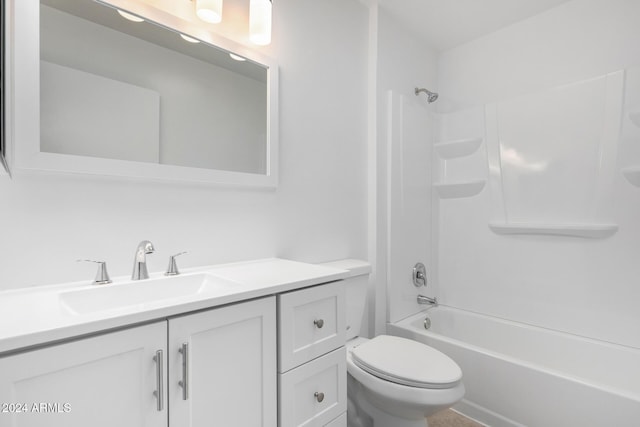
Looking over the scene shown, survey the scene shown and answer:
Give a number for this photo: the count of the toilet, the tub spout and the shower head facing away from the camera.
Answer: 0

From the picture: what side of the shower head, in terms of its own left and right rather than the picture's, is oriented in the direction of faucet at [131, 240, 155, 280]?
right

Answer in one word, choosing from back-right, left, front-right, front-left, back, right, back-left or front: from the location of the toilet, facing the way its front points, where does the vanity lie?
right

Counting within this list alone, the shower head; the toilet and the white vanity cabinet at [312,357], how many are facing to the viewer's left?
0

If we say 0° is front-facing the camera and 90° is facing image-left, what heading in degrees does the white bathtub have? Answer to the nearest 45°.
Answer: approximately 45°

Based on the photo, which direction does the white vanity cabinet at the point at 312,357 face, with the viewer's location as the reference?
facing the viewer and to the right of the viewer

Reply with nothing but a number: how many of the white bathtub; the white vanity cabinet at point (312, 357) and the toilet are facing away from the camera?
0

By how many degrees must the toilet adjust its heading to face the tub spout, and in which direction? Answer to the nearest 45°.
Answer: approximately 135° to its left

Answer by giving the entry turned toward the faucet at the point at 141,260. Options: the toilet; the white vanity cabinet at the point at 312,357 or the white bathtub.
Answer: the white bathtub

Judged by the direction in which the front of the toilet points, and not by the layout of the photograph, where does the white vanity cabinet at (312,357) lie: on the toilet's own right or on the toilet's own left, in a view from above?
on the toilet's own right

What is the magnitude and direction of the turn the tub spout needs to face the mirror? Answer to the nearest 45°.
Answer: approximately 90° to its right

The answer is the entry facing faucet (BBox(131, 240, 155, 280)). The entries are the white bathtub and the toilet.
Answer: the white bathtub
